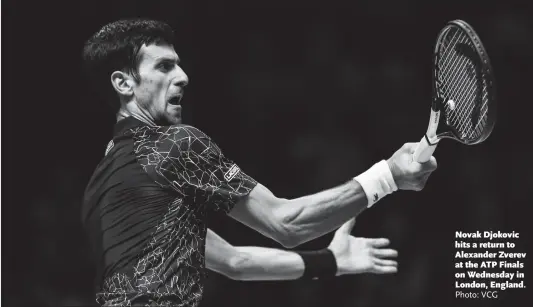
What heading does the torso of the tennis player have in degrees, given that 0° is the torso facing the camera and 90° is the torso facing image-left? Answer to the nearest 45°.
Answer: approximately 225°

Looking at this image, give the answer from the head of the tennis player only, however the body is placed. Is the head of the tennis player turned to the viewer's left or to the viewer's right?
to the viewer's right
